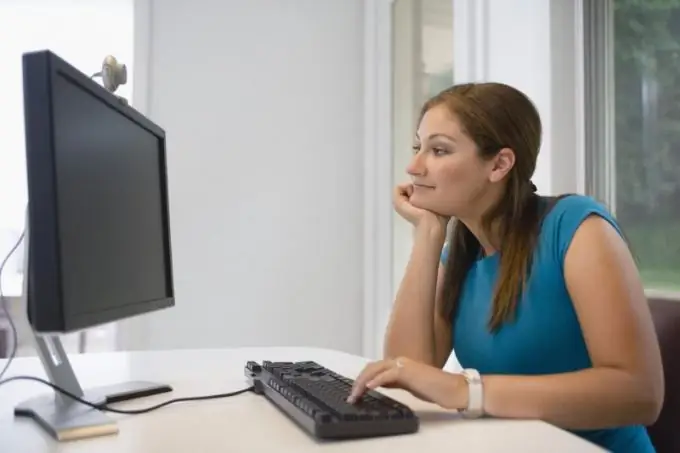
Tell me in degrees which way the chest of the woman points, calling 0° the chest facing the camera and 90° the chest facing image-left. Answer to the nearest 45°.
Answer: approximately 45°

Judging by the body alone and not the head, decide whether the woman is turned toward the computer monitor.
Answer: yes

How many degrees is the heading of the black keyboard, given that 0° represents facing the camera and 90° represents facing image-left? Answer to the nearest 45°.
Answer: approximately 270°

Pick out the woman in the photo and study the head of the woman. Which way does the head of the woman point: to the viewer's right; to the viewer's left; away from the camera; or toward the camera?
to the viewer's left

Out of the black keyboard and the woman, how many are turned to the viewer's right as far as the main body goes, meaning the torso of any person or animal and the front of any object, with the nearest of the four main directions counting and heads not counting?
1
